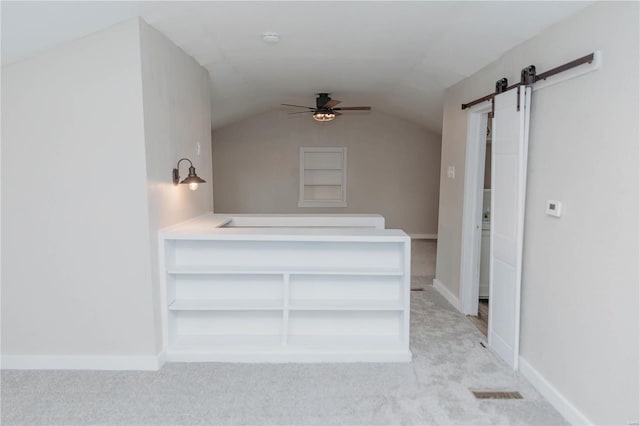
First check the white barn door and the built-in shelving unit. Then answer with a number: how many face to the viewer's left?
1

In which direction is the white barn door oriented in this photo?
to the viewer's left

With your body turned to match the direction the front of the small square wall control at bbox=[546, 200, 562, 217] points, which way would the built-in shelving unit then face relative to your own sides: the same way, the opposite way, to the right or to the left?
to the left

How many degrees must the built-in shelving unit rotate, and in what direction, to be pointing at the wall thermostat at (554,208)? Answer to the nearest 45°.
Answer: approximately 45° to its left
